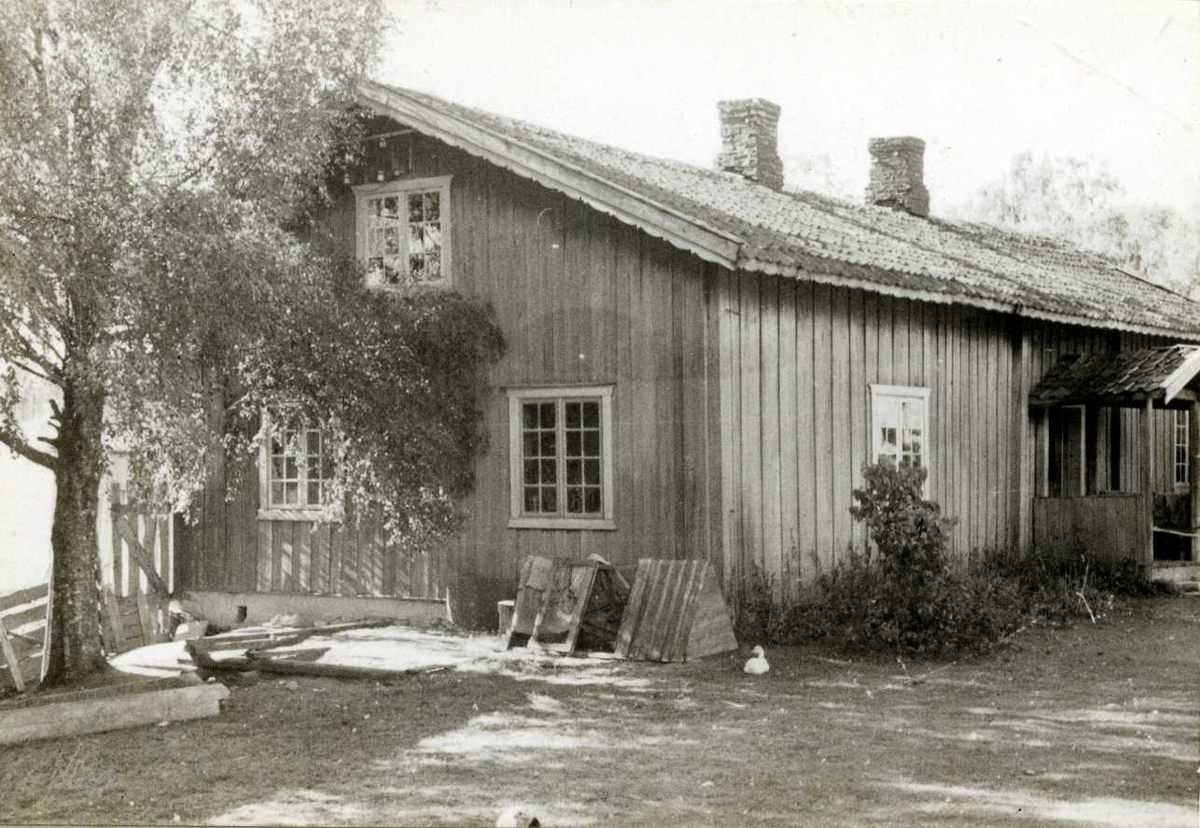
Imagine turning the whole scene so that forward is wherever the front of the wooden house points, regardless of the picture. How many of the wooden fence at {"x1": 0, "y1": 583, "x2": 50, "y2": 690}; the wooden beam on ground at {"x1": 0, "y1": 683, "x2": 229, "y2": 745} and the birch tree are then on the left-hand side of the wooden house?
0

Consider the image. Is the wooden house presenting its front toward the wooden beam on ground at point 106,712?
no

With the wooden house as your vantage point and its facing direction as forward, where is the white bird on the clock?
The white bird is roughly at 1 o'clock from the wooden house.

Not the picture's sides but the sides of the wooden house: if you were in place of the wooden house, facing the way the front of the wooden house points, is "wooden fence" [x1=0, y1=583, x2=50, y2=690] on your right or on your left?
on your right

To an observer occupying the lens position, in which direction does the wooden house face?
facing the viewer and to the right of the viewer

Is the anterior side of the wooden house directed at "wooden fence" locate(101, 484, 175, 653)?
no

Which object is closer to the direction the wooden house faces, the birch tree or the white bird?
the white bird

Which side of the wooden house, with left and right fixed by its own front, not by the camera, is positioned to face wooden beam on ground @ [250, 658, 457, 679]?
right

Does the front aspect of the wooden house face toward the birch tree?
no

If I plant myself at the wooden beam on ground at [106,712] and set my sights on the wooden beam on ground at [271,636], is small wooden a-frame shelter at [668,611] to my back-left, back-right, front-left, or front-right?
front-right
